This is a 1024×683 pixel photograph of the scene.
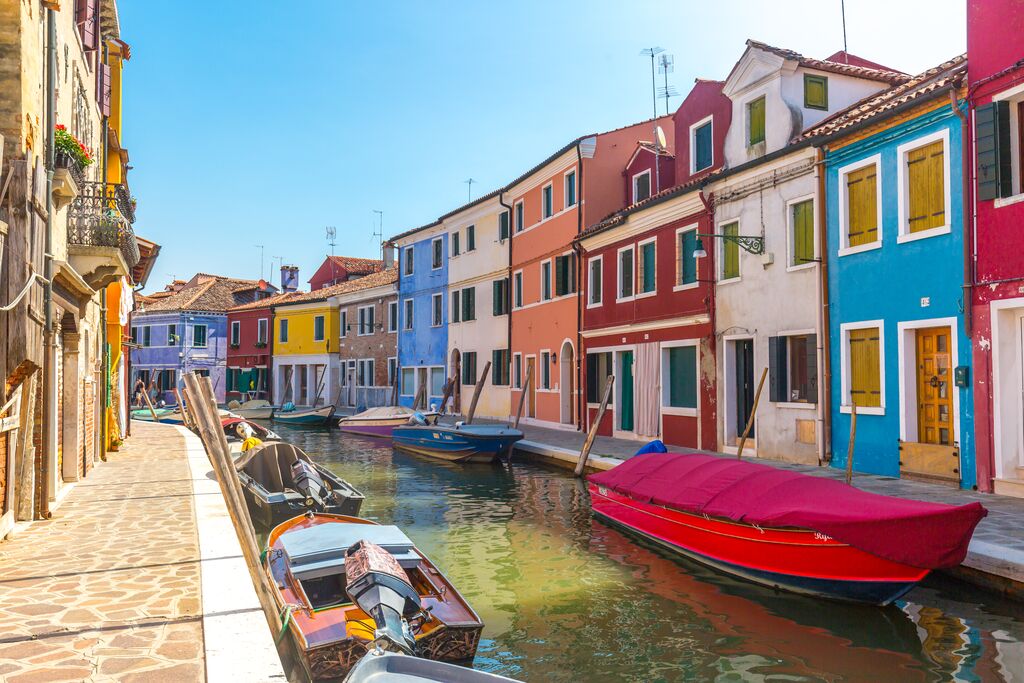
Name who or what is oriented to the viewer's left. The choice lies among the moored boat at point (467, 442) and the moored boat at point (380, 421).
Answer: the moored boat at point (380, 421)

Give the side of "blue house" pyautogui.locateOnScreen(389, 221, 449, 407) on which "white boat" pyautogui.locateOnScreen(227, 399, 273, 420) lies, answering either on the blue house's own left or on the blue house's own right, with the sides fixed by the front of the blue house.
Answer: on the blue house's own right

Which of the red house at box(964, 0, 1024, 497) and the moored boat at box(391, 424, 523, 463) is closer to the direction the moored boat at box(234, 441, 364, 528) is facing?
the moored boat

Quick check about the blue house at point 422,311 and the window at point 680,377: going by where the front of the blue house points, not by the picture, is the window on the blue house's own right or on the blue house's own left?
on the blue house's own left

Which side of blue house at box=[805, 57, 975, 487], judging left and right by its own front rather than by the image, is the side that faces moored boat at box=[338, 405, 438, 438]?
right

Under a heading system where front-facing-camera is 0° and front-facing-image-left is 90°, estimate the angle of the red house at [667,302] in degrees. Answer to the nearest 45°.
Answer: approximately 45°

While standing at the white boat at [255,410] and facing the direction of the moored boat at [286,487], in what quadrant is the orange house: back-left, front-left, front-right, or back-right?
front-left

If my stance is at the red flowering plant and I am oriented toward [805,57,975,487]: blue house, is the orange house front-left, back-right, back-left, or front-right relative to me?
front-left

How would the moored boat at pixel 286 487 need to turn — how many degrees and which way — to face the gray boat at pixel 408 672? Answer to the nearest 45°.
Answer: approximately 135° to its left

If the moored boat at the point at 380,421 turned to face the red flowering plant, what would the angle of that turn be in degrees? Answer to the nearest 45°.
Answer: approximately 90° to its left

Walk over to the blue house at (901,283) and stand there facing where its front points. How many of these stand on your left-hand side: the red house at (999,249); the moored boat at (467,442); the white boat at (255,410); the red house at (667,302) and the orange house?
1

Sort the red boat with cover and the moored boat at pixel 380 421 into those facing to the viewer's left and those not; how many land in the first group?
1

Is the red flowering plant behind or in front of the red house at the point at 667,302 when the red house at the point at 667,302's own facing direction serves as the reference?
in front
